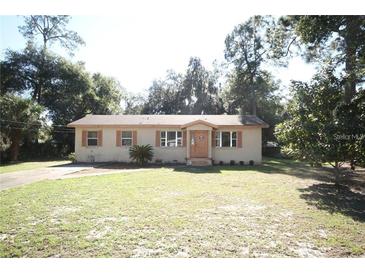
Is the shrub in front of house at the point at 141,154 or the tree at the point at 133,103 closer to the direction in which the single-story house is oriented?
the shrub in front of house

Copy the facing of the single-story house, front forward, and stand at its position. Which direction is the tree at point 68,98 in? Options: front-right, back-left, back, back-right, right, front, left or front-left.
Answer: back-right

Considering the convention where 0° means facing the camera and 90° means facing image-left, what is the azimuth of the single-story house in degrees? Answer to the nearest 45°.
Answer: approximately 0°

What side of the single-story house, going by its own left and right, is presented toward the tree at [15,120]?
right

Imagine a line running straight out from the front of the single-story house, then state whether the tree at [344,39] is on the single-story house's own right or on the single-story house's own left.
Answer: on the single-story house's own left

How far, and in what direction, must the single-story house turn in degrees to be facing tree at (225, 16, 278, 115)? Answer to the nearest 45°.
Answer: approximately 135° to its left

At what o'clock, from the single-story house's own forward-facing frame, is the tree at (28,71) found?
The tree is roughly at 4 o'clock from the single-story house.

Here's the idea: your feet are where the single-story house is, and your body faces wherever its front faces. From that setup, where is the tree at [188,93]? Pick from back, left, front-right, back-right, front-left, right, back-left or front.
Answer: back

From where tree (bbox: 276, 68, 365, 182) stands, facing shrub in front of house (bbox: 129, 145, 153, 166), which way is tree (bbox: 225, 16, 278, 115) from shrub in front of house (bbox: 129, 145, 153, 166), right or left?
right

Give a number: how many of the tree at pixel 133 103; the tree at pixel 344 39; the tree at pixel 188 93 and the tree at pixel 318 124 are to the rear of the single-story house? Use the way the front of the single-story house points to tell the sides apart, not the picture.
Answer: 2

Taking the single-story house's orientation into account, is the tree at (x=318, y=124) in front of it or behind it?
in front
